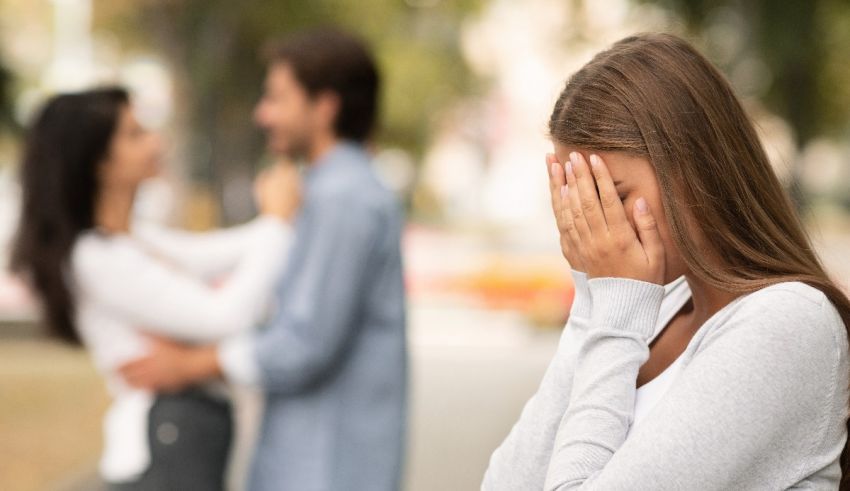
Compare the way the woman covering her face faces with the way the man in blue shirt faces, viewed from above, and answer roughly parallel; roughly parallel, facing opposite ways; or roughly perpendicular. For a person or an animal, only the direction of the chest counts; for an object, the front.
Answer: roughly parallel

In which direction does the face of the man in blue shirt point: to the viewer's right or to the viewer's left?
to the viewer's left

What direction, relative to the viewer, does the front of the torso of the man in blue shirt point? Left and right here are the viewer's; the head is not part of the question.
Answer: facing to the left of the viewer

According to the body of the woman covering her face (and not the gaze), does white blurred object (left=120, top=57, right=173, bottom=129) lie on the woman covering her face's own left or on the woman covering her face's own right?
on the woman covering her face's own right

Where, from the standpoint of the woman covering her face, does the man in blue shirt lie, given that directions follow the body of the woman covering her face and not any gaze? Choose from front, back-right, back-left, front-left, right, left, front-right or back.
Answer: right

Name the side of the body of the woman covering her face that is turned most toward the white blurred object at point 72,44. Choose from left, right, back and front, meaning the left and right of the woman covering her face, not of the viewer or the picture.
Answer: right

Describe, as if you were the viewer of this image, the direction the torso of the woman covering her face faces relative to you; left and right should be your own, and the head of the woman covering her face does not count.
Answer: facing the viewer and to the left of the viewer

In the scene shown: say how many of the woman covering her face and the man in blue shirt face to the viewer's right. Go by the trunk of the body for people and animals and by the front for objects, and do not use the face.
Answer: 0

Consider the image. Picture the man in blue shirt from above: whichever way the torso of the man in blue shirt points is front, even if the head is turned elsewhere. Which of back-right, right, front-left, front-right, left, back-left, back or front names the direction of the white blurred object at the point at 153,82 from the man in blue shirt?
right

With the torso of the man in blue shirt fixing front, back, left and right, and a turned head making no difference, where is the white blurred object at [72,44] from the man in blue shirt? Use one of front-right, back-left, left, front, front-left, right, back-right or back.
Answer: right

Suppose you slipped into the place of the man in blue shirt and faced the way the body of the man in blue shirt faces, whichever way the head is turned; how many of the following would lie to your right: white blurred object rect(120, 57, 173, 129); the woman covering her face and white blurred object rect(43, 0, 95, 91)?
2

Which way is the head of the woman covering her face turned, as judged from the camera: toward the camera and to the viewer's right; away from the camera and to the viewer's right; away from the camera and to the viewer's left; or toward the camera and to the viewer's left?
toward the camera and to the viewer's left

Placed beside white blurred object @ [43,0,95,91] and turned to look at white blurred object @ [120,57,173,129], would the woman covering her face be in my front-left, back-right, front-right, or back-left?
front-right
